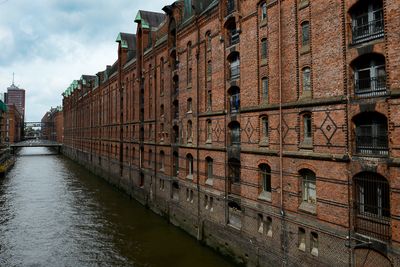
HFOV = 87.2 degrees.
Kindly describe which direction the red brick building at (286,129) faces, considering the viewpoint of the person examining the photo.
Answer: facing the viewer and to the left of the viewer
